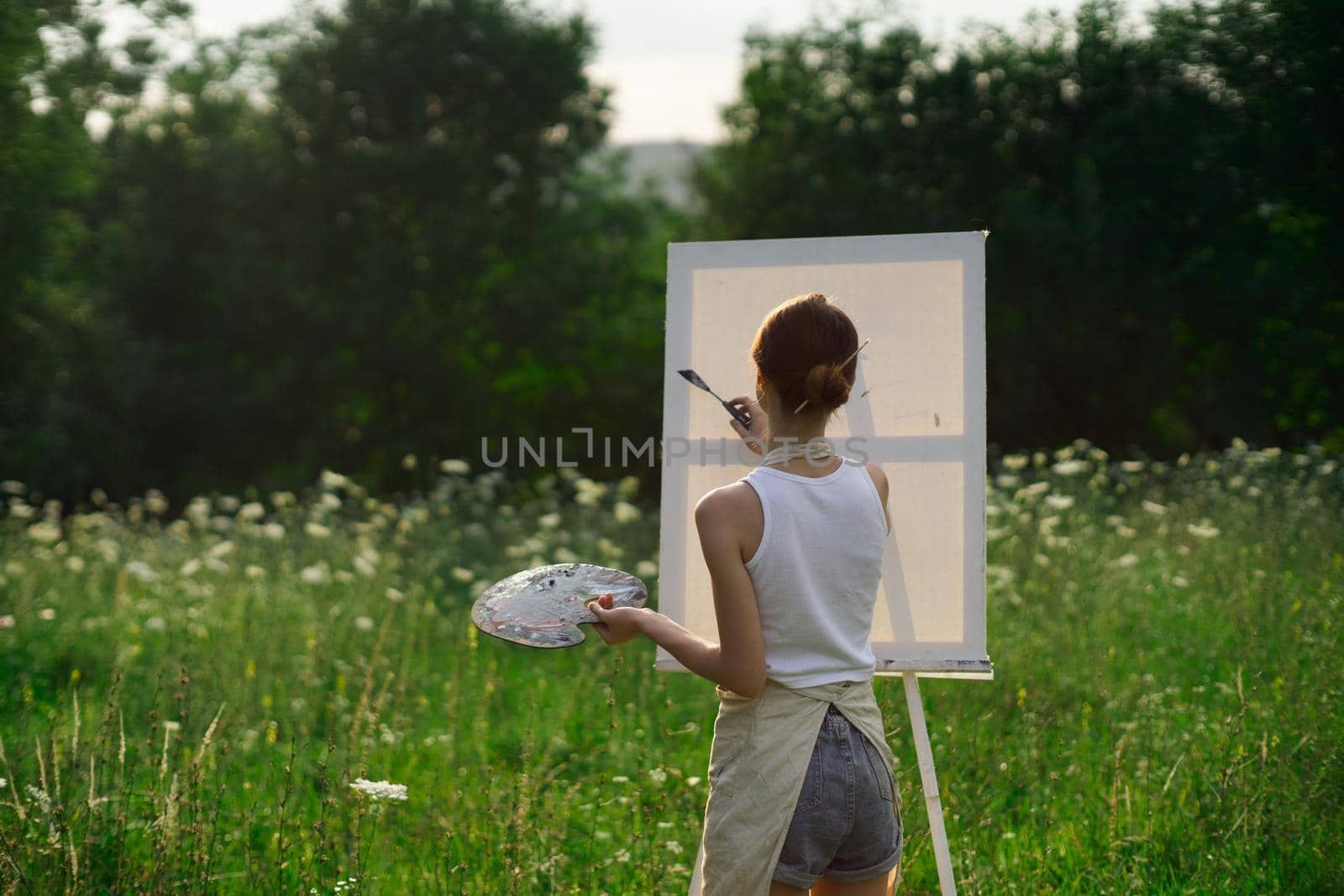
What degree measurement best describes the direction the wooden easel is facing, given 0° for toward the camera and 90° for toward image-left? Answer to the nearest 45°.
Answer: approximately 0°

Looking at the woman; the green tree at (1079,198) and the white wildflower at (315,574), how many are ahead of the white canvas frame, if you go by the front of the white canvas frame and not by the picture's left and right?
1

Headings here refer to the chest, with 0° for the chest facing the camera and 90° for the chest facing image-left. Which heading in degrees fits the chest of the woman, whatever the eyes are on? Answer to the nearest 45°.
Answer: approximately 135°

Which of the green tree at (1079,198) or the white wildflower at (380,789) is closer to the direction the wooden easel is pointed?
the white wildflower

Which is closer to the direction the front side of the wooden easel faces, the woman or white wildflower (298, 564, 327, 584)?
the woman

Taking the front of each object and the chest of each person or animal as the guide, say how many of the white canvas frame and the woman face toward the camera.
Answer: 1

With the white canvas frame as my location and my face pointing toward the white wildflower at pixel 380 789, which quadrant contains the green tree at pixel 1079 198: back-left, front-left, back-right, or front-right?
back-right

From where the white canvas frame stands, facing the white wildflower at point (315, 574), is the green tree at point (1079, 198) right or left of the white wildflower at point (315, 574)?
right

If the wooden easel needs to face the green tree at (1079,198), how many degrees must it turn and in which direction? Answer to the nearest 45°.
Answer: approximately 180°

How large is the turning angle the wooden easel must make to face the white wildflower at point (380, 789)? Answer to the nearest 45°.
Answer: approximately 90° to its right

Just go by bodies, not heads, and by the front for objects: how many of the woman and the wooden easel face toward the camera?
1
